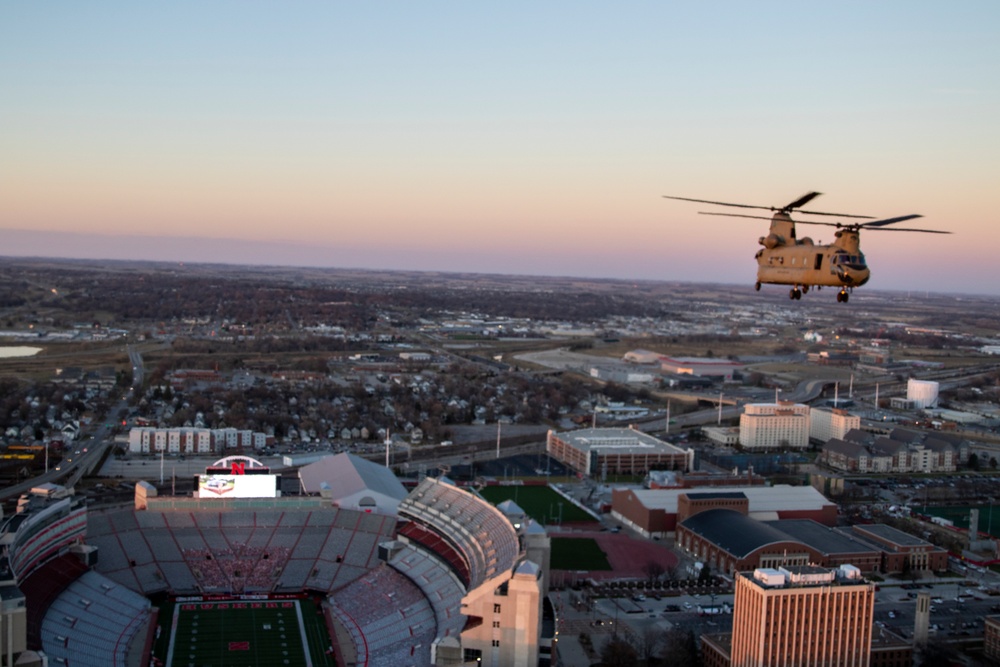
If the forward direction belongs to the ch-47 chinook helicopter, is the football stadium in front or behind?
behind

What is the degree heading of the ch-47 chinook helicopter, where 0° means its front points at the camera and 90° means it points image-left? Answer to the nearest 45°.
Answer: approximately 315°
